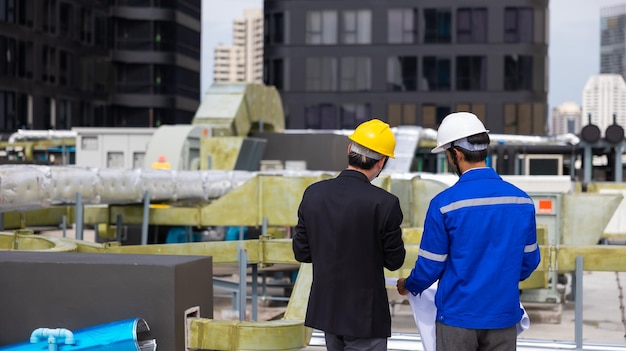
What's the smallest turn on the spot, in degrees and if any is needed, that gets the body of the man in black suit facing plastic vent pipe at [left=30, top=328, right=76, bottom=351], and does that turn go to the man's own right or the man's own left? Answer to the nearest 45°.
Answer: approximately 90° to the man's own left

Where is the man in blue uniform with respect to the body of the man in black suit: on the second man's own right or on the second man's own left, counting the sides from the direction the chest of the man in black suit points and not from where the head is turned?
on the second man's own right

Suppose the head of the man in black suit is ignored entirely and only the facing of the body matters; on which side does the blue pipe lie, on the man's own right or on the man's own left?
on the man's own left

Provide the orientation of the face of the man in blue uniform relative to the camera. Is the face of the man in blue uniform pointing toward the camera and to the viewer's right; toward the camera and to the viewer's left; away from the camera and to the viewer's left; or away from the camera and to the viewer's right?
away from the camera and to the viewer's left

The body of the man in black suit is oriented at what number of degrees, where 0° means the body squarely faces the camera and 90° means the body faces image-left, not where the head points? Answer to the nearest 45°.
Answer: approximately 180°

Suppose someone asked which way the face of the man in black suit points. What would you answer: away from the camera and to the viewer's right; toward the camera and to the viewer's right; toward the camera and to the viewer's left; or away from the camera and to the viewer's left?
away from the camera and to the viewer's right
